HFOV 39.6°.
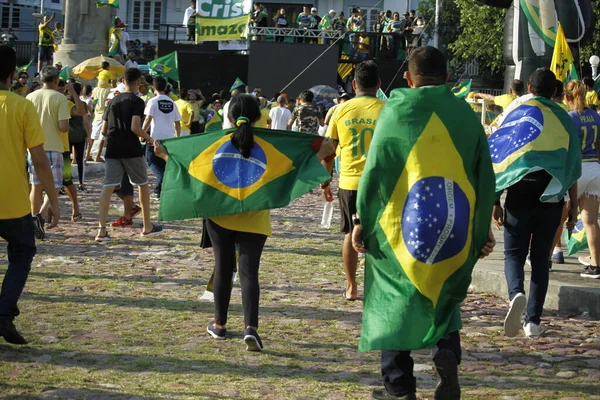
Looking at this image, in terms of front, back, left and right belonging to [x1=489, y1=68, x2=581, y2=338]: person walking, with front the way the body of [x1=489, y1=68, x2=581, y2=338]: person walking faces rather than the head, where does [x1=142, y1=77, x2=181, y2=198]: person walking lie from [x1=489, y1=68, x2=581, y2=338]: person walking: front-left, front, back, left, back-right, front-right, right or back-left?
front-left

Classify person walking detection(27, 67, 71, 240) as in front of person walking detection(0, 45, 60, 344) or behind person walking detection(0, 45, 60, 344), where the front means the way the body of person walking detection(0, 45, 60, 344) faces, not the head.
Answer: in front

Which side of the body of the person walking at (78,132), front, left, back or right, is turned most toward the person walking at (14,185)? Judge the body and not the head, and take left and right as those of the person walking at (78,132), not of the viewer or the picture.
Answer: back

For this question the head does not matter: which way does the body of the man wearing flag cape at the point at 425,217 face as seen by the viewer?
away from the camera

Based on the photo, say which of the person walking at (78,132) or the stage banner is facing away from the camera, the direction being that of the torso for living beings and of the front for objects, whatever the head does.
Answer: the person walking

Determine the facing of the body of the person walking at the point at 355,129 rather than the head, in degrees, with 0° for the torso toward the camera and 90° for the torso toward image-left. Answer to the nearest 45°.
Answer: approximately 180°

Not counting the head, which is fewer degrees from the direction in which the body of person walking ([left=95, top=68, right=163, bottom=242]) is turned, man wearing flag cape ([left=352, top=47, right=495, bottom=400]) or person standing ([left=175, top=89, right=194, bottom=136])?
the person standing

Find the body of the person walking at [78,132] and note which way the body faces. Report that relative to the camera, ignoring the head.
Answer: away from the camera

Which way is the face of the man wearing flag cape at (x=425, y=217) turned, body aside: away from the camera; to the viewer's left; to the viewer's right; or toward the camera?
away from the camera

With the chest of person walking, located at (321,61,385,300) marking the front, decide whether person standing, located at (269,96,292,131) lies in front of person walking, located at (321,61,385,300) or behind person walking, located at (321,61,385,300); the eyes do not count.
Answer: in front

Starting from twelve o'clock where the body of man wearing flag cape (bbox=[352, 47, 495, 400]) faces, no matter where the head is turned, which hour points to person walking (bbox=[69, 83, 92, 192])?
The person walking is roughly at 11 o'clock from the man wearing flag cape.

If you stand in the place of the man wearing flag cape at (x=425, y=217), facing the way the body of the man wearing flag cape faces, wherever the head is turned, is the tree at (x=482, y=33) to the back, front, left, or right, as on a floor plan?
front

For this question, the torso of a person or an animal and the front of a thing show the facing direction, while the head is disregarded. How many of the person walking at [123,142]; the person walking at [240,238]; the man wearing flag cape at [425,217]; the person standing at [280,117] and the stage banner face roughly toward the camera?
1

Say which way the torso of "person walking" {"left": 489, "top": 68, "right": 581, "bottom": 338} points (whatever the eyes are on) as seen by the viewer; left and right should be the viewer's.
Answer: facing away from the viewer

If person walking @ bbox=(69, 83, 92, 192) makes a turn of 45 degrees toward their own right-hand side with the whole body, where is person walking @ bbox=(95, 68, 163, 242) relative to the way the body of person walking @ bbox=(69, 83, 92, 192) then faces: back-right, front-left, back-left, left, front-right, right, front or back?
back-right

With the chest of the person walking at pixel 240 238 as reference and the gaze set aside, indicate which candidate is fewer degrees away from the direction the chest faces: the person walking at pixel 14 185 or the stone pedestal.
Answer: the stone pedestal

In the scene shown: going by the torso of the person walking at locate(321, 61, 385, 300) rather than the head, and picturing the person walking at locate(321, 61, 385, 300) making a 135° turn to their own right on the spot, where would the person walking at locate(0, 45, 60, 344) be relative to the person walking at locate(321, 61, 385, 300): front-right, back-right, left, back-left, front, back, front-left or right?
right

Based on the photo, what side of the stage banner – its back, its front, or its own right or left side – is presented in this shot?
front
